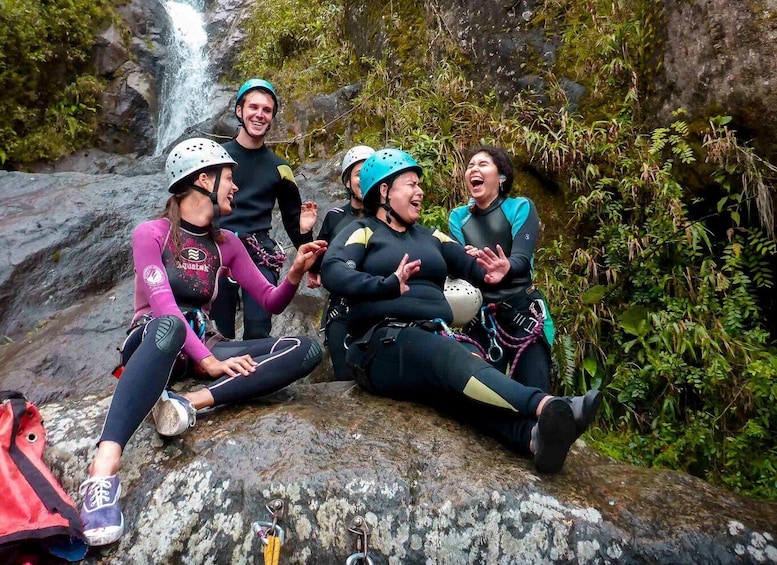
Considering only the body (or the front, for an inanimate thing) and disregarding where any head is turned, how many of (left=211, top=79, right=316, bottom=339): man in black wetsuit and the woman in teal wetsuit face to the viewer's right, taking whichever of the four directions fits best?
0

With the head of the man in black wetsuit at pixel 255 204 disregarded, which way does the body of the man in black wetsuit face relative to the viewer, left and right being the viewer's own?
facing the viewer

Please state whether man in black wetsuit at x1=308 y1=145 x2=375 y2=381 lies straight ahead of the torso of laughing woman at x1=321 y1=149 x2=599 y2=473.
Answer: no

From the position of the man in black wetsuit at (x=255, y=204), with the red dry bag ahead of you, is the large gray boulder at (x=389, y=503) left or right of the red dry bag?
left

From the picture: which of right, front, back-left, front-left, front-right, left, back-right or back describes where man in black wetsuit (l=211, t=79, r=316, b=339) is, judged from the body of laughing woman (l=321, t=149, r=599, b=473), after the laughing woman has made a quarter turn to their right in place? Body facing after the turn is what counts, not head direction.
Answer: right

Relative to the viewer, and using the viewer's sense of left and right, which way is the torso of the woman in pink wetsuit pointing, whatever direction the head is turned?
facing the viewer and to the right of the viewer

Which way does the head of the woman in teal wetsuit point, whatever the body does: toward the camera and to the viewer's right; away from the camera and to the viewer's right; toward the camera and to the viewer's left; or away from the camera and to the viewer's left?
toward the camera and to the viewer's left

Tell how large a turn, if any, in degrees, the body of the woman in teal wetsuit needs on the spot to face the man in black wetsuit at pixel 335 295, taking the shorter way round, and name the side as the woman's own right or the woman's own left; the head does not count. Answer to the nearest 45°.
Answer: approximately 45° to the woman's own right

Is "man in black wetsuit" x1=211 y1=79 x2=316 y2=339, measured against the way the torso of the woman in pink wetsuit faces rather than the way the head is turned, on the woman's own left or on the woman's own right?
on the woman's own left

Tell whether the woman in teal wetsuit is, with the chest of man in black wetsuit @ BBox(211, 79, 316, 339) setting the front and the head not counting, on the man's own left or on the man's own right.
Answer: on the man's own left

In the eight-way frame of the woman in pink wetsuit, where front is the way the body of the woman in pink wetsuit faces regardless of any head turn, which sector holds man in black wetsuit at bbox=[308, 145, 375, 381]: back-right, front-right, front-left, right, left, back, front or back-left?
left

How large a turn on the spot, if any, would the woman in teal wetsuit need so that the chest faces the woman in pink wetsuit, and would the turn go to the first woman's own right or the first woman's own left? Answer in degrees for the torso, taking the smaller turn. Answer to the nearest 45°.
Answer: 0° — they already face them

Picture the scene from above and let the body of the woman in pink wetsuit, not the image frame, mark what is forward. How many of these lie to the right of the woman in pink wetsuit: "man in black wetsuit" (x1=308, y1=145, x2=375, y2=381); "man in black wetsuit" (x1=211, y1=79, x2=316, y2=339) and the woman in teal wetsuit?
0

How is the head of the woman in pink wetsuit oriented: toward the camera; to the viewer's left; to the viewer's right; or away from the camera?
to the viewer's right

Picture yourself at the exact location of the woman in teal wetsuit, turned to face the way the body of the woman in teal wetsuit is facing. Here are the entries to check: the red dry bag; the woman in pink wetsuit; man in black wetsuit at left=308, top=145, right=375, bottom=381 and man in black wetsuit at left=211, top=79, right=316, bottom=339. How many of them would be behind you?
0

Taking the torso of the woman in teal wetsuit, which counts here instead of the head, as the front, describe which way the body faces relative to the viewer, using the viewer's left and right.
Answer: facing the viewer and to the left of the viewer

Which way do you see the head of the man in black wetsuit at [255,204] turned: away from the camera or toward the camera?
toward the camera
